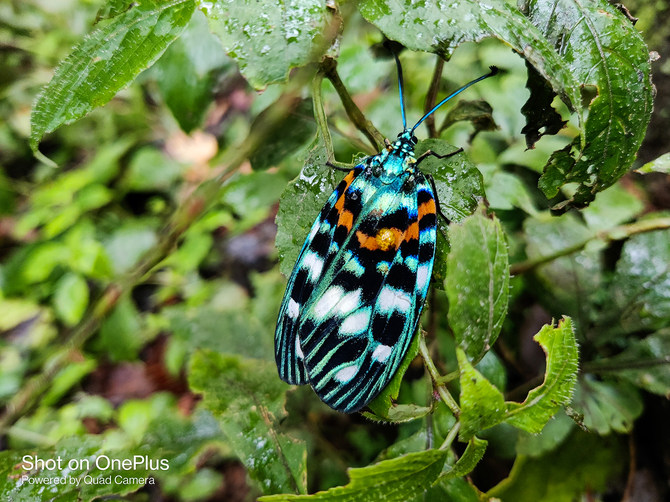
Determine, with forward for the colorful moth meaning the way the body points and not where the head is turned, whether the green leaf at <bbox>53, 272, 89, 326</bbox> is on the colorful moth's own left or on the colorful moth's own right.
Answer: on the colorful moth's own left

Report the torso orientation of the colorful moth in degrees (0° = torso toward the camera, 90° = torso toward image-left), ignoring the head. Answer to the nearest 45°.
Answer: approximately 180°

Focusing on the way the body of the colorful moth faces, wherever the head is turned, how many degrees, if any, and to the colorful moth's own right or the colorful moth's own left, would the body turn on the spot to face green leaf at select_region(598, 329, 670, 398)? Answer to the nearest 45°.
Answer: approximately 45° to the colorful moth's own right
